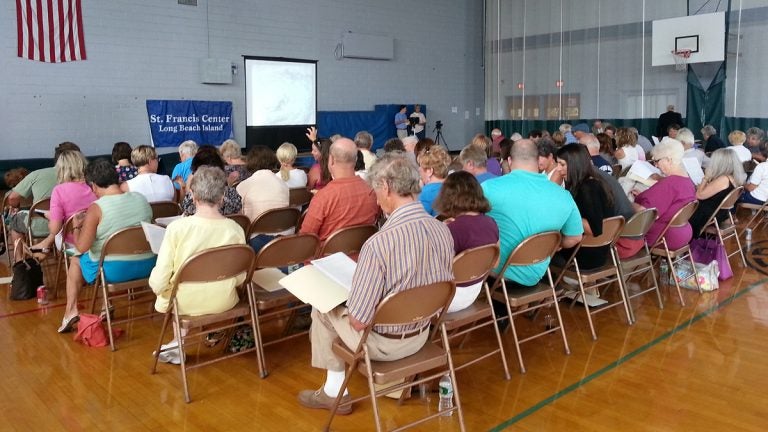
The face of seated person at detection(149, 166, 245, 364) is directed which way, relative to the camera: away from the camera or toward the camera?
away from the camera

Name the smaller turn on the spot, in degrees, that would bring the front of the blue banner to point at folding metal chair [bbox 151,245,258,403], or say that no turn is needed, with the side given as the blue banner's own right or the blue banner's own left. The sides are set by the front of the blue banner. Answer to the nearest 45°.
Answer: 0° — it already faces it

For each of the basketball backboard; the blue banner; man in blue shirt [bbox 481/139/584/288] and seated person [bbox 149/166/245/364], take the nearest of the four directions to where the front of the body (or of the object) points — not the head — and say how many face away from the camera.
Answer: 2

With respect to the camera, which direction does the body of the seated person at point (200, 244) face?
away from the camera

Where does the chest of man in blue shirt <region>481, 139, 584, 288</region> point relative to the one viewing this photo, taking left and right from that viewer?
facing away from the viewer

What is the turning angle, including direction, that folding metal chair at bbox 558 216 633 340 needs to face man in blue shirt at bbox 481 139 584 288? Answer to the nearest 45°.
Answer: approximately 90° to its left

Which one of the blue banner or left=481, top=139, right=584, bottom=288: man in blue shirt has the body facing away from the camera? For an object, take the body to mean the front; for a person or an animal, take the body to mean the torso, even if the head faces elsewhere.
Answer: the man in blue shirt

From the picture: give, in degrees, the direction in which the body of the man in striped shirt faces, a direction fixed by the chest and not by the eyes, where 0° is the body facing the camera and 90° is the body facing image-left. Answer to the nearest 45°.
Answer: approximately 135°

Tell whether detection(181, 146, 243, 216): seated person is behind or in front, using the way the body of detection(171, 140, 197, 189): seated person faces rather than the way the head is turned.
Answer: behind

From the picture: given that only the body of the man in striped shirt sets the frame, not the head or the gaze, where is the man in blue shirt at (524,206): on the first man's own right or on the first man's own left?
on the first man's own right

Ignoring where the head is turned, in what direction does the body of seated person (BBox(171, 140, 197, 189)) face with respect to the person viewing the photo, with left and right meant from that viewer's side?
facing away from the viewer and to the left of the viewer
